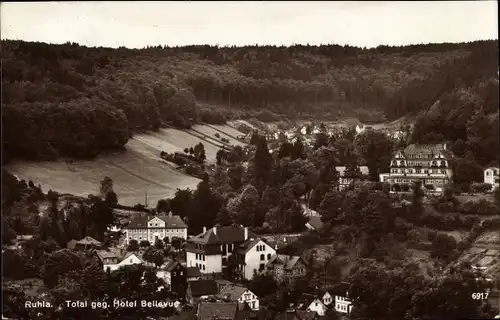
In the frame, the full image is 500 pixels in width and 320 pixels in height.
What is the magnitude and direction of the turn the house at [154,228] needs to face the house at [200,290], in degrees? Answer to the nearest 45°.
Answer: approximately 45° to its left

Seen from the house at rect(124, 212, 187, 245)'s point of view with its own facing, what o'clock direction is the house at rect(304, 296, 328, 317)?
the house at rect(304, 296, 328, 317) is roughly at 10 o'clock from the house at rect(124, 212, 187, 245).

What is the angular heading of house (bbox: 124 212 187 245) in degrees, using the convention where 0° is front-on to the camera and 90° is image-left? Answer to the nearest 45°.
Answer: approximately 0°

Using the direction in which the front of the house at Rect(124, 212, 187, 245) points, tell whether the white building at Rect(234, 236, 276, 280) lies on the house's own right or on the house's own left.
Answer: on the house's own left

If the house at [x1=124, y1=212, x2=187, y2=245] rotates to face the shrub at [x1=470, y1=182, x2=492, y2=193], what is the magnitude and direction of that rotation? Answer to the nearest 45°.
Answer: approximately 90° to its left

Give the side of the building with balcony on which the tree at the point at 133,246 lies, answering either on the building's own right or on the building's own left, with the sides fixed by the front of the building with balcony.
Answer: on the building's own right

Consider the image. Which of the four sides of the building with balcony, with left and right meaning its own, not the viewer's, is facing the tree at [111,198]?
right
